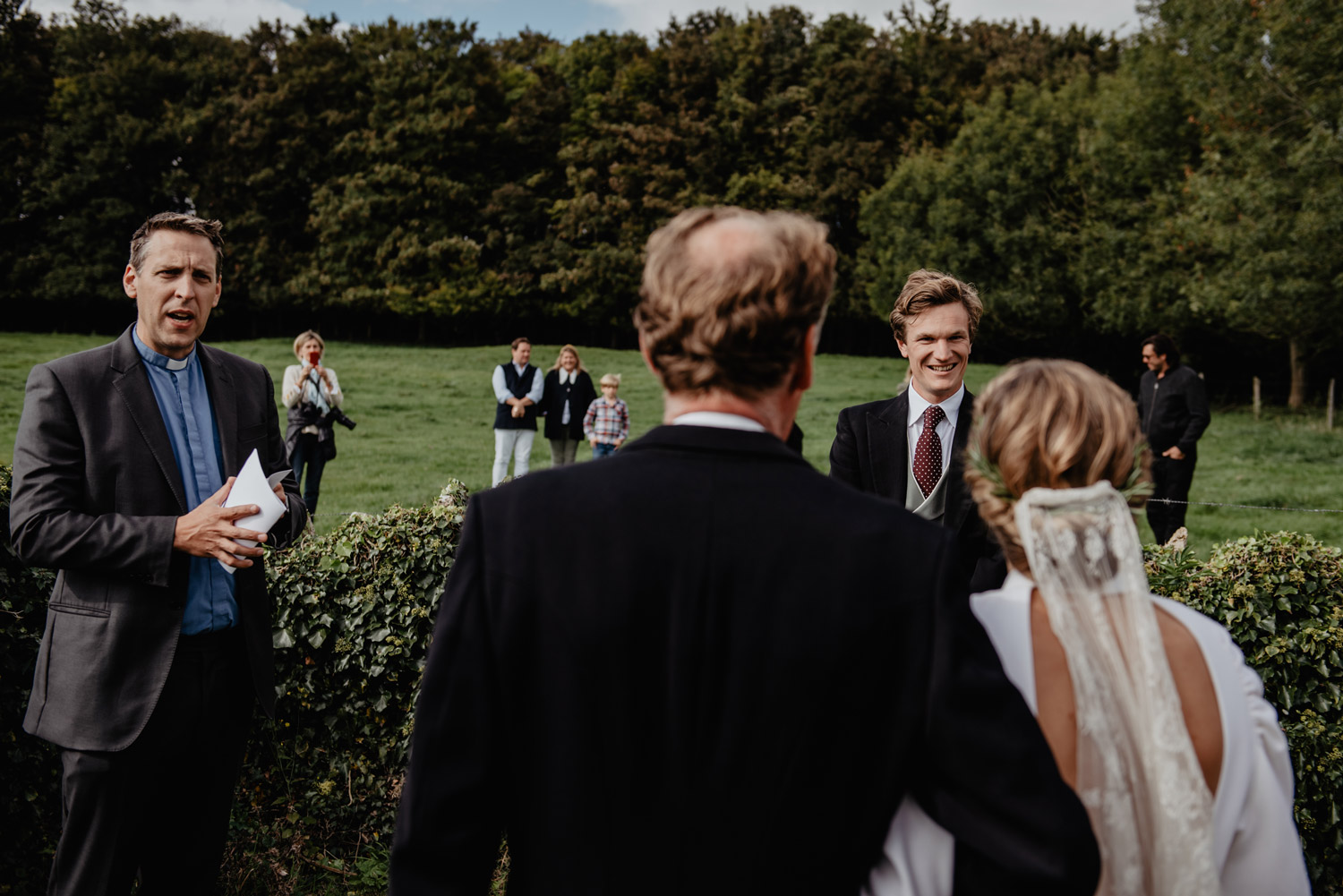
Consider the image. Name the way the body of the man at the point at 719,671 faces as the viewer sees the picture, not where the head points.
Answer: away from the camera

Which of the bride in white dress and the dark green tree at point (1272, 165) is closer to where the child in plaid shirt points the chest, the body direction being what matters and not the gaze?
the bride in white dress

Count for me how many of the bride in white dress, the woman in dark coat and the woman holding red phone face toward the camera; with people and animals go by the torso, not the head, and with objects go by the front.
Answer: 2

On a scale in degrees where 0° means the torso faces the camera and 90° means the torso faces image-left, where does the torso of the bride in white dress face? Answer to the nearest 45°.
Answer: approximately 180°

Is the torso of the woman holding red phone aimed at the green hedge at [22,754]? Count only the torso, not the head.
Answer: yes

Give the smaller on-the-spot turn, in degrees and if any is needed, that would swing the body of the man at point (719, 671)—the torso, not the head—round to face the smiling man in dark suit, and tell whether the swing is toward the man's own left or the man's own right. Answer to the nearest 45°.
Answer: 0° — they already face them

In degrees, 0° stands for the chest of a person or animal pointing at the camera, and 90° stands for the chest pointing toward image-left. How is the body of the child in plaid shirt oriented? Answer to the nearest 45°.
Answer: approximately 0°
